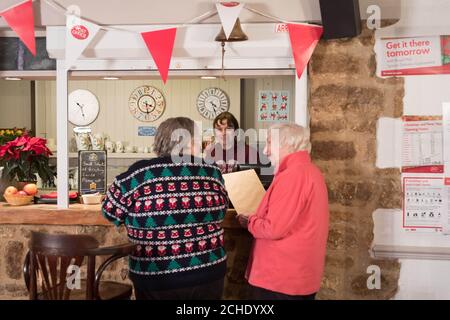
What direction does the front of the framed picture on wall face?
toward the camera

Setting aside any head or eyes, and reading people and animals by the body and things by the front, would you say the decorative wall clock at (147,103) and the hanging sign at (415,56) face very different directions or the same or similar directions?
same or similar directions

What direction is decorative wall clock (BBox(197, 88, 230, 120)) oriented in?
toward the camera

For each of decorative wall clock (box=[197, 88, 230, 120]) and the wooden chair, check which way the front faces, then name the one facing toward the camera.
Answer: the decorative wall clock

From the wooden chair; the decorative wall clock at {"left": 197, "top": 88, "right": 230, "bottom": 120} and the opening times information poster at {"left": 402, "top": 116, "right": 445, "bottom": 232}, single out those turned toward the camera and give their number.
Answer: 2

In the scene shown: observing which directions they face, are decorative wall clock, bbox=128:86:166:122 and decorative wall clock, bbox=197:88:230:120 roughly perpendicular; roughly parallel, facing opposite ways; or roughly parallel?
roughly parallel

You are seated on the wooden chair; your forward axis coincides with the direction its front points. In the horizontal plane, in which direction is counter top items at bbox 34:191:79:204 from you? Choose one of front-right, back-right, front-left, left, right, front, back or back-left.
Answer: front-left

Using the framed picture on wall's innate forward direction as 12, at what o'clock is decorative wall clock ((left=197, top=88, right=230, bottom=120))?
The decorative wall clock is roughly at 3 o'clock from the framed picture on wall.

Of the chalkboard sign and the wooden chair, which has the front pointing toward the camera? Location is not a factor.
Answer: the chalkboard sign

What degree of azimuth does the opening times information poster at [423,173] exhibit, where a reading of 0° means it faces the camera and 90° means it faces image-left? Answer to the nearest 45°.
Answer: approximately 0°

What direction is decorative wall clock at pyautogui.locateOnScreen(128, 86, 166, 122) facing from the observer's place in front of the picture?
facing the viewer

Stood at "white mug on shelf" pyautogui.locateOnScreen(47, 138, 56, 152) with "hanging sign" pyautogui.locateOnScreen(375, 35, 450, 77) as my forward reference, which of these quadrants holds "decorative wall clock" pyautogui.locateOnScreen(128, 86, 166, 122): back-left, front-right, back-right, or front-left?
front-left

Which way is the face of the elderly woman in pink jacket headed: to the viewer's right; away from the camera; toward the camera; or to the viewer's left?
to the viewer's left

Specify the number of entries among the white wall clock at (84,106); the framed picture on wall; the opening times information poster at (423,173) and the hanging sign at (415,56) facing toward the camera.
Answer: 4

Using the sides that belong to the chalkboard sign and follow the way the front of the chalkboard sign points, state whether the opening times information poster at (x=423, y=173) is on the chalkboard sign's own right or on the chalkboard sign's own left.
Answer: on the chalkboard sign's own left

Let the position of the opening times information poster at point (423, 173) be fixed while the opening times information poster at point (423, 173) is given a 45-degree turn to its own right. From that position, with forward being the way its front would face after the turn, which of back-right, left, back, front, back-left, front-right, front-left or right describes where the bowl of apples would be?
front-right
